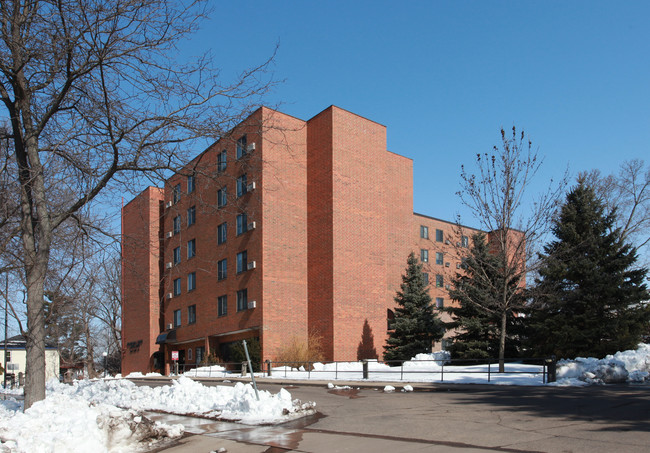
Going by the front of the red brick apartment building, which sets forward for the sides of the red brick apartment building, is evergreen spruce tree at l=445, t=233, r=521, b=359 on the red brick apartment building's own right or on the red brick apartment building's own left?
on the red brick apartment building's own left

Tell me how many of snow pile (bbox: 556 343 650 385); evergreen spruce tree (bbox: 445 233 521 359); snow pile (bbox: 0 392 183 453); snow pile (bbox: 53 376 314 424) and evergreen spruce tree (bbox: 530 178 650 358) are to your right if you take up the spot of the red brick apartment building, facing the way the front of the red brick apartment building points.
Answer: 0

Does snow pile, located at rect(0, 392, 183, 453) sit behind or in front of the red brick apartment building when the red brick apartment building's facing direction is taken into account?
in front

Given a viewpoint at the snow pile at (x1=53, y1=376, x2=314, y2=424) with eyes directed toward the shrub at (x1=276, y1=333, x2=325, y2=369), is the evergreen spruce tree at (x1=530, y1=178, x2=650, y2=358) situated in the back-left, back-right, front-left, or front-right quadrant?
front-right

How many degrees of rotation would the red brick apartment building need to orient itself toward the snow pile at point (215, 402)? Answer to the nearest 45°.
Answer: approximately 45° to its left

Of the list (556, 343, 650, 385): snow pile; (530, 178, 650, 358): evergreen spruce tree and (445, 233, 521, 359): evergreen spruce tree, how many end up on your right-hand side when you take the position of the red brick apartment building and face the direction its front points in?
0

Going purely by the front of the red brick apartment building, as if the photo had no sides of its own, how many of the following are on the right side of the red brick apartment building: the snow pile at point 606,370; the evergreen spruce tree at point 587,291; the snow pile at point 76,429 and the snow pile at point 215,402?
0

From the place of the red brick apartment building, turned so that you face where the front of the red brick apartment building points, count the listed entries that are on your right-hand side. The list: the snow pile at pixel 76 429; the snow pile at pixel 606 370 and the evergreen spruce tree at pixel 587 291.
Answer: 0

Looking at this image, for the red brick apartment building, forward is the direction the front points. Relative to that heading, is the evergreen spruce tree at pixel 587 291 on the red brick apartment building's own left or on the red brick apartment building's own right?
on the red brick apartment building's own left

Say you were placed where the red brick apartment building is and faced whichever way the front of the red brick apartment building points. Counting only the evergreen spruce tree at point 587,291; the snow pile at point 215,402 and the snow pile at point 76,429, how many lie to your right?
0

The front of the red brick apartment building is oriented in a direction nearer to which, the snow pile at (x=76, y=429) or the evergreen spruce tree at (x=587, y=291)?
the snow pile

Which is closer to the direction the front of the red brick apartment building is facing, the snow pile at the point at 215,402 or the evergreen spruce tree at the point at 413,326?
the snow pile
